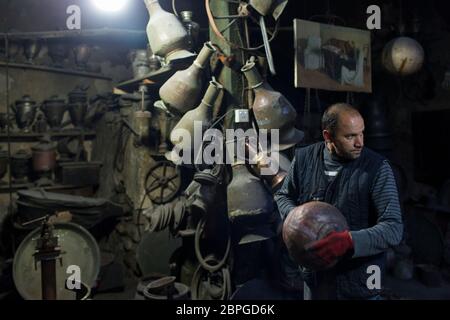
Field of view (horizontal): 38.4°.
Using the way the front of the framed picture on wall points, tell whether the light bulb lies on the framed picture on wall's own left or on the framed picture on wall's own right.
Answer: on the framed picture on wall's own right

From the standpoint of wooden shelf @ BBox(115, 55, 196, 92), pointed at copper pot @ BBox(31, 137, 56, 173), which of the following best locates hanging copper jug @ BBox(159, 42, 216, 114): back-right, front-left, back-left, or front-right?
back-left

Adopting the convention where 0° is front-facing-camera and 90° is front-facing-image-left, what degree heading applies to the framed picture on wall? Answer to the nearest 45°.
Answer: approximately 315°

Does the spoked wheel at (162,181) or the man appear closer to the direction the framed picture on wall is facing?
the man
